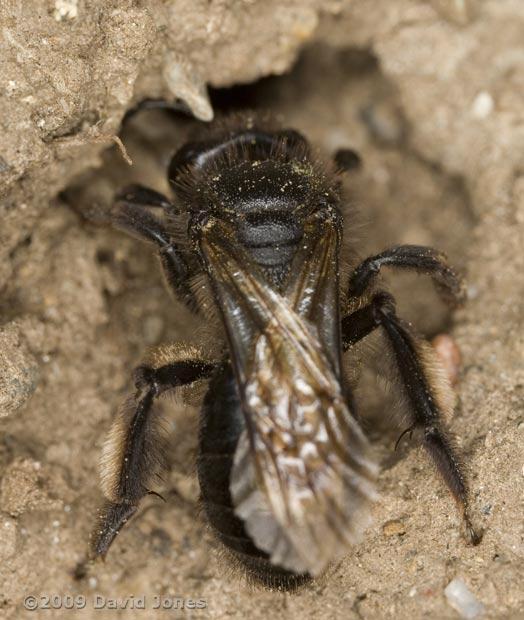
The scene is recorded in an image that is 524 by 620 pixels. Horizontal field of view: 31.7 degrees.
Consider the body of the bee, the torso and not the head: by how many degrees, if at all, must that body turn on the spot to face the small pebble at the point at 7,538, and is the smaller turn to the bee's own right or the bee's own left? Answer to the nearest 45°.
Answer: approximately 90° to the bee's own left

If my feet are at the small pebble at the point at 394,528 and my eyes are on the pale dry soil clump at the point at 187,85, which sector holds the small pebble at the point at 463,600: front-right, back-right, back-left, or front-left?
back-right

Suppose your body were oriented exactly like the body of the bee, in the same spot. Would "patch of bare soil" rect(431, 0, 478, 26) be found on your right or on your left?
on your right

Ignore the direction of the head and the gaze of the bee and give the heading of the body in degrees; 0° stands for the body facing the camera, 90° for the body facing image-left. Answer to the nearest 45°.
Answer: approximately 180°

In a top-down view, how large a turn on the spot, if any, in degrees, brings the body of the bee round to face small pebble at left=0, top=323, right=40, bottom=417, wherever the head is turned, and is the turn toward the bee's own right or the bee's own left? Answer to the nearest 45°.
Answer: approximately 90° to the bee's own left
